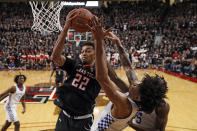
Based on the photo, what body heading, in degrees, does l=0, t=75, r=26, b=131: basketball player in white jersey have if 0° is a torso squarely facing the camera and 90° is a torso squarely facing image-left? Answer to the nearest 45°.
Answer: approximately 315°

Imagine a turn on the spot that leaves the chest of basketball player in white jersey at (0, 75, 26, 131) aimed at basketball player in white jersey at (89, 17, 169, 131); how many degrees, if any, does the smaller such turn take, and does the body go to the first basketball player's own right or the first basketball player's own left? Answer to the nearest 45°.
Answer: approximately 45° to the first basketball player's own right

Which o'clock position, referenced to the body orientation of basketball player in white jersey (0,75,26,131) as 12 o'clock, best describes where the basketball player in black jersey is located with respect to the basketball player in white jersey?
The basketball player in black jersey is roughly at 1 o'clock from the basketball player in white jersey.

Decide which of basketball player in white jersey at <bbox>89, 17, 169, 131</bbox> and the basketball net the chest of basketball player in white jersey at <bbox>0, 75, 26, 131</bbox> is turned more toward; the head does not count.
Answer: the basketball player in white jersey

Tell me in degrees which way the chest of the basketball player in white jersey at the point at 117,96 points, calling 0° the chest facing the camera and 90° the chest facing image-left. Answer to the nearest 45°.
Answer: approximately 90°
